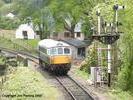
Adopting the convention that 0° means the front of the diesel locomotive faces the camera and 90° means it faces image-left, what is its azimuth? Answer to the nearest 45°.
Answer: approximately 315°
